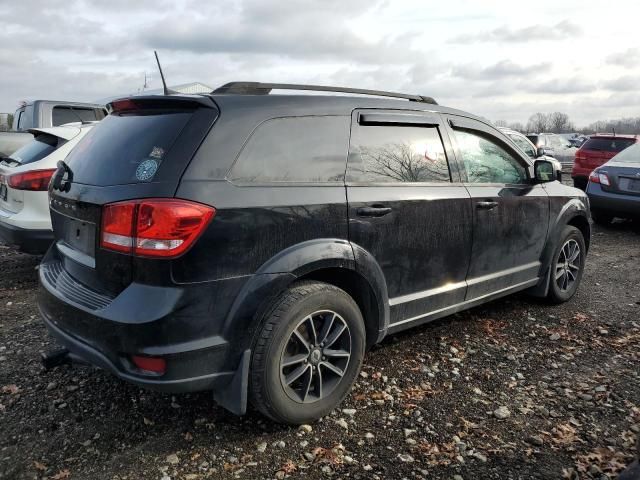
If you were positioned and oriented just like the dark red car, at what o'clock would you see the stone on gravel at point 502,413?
The stone on gravel is roughly at 6 o'clock from the dark red car.

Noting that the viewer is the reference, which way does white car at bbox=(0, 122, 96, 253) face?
facing away from the viewer and to the right of the viewer

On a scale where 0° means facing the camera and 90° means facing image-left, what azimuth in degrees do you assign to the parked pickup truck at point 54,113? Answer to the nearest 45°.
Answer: approximately 225°

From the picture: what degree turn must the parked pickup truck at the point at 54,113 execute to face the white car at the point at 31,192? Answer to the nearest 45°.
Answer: approximately 135° to its right

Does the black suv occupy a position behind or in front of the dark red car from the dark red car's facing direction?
behind

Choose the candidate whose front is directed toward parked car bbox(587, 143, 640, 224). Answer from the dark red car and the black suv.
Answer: the black suv

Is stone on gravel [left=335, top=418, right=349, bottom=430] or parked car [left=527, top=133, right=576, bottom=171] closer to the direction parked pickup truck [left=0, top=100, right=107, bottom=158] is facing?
the parked car

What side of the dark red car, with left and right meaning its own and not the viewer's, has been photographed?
back
